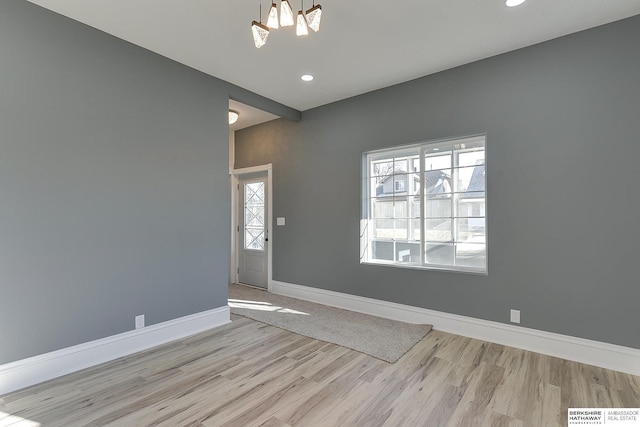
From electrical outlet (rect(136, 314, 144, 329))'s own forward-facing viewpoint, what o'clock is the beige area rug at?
The beige area rug is roughly at 11 o'clock from the electrical outlet.

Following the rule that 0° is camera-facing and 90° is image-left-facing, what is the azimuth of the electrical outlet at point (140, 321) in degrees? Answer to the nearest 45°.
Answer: approximately 315°

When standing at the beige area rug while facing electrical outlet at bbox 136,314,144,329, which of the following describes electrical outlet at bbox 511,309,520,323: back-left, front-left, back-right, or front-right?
back-left

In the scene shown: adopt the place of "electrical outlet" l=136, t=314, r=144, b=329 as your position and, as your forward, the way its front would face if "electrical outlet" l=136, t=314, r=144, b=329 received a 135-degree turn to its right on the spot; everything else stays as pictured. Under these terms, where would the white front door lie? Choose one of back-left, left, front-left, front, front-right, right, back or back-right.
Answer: back-right

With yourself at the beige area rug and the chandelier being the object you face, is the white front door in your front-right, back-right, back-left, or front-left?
back-right

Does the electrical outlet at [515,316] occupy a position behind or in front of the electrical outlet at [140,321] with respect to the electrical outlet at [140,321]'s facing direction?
in front
